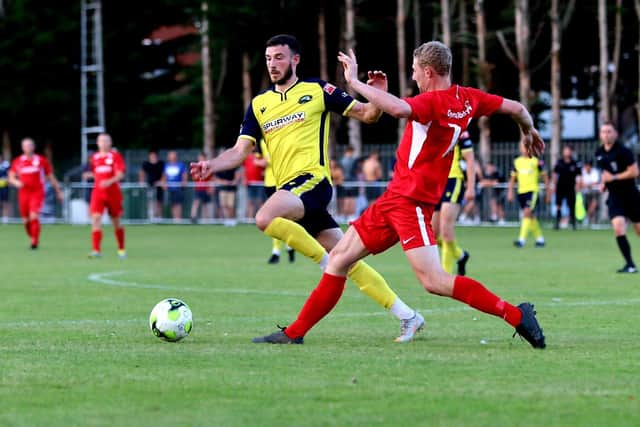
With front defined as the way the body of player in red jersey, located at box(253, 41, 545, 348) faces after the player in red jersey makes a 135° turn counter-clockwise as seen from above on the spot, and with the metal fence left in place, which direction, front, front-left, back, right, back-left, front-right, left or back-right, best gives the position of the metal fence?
back

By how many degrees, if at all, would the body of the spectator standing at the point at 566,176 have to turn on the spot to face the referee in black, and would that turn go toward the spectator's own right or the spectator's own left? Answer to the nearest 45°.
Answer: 0° — they already face them

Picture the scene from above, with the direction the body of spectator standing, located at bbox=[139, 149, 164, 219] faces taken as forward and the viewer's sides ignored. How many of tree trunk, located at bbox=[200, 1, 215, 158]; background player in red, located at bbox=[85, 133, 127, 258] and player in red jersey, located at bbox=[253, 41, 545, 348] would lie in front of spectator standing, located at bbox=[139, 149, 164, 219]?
2

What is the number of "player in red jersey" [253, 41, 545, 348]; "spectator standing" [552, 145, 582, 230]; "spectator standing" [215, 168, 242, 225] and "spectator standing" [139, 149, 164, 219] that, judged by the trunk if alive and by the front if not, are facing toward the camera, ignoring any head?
3

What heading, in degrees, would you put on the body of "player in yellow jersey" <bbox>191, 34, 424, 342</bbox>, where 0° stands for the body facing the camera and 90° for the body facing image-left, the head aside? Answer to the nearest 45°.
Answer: approximately 45°

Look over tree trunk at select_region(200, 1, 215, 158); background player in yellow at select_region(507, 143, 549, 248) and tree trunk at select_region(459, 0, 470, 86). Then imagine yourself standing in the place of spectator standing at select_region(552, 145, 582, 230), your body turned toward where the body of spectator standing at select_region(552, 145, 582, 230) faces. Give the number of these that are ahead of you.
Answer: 1

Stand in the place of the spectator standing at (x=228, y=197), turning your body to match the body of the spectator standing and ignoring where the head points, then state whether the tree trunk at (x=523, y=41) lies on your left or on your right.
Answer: on your left

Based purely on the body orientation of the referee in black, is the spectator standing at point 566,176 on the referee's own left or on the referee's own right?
on the referee's own right

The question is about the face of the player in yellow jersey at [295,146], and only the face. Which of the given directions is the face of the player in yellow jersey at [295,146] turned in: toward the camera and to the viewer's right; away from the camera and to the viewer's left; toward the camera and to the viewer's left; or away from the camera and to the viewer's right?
toward the camera and to the viewer's left

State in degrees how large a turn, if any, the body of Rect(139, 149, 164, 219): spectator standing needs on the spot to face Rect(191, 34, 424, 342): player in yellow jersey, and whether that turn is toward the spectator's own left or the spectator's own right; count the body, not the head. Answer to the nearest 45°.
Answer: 0° — they already face them

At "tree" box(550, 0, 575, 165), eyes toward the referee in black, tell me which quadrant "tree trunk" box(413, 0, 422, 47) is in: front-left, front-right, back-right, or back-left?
back-right

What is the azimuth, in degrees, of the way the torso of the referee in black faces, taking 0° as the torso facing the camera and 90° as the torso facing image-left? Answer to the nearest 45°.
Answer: approximately 45°

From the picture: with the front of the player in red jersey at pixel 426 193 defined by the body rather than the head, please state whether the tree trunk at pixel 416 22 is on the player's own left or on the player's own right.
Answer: on the player's own right
